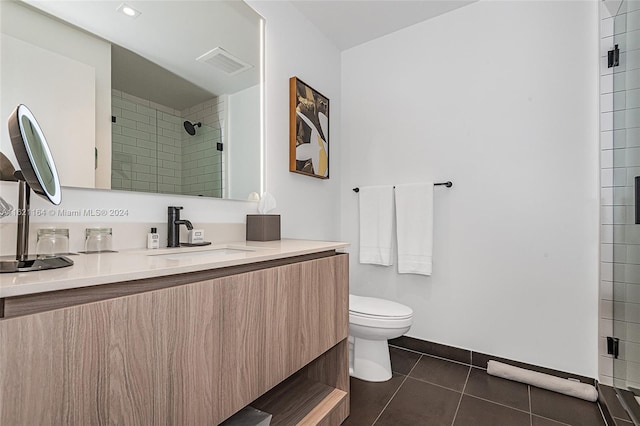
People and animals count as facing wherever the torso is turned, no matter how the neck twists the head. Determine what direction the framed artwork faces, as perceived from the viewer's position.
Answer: facing the viewer and to the right of the viewer

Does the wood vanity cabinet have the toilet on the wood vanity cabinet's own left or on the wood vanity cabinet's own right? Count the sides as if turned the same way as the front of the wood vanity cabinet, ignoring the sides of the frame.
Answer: on the wood vanity cabinet's own left

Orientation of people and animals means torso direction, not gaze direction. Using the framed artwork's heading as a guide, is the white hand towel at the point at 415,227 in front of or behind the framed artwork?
in front

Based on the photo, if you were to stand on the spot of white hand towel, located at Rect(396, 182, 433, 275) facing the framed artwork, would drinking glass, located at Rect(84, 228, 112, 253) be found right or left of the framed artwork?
left

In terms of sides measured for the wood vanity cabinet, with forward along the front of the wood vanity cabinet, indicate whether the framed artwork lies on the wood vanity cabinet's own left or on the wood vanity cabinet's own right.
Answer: on the wood vanity cabinet's own left

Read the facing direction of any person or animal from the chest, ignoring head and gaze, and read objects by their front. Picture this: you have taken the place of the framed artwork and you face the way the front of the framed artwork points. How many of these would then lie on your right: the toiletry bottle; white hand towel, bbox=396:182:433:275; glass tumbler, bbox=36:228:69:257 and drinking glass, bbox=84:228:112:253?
3

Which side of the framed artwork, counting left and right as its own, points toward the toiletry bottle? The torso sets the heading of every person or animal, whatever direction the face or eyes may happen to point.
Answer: right

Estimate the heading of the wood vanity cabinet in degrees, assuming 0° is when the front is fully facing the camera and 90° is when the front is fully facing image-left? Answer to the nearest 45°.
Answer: approximately 315°

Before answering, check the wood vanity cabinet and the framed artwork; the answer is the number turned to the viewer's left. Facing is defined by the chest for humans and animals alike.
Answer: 0

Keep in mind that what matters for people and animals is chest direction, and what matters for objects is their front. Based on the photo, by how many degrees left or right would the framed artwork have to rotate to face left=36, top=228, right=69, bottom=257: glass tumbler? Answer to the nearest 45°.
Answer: approximately 90° to its right

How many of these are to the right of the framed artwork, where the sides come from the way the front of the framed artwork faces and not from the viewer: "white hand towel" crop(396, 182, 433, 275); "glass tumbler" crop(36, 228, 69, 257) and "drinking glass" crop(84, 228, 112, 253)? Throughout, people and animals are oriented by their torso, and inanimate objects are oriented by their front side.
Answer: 2
